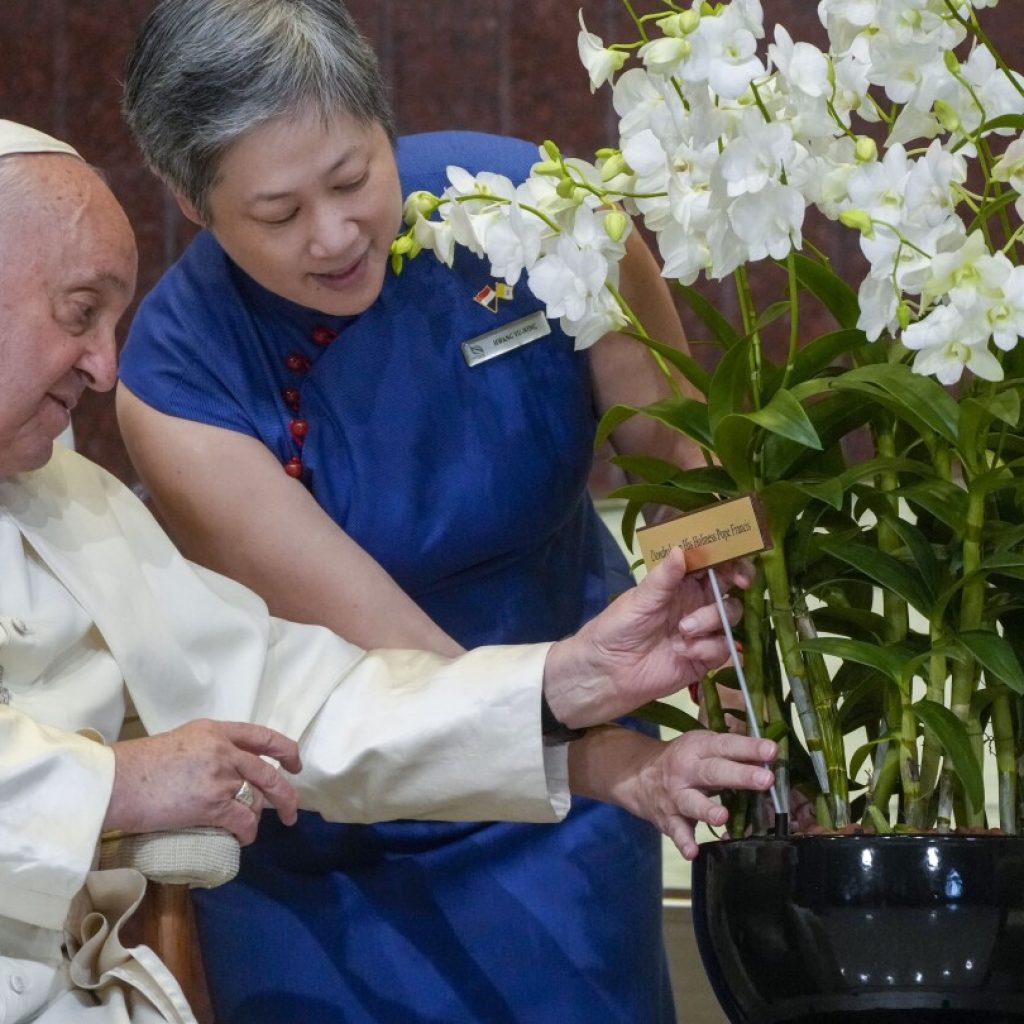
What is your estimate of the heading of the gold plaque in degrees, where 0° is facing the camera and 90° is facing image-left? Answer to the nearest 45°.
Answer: approximately 0°

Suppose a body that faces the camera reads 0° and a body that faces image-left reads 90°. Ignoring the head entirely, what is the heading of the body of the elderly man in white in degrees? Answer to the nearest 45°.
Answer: approximately 315°

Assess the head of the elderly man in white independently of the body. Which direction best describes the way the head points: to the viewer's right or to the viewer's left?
to the viewer's right

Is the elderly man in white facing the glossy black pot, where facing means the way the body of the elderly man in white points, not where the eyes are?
yes
